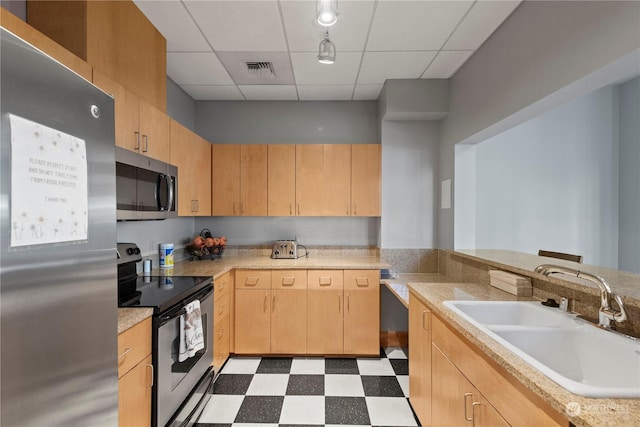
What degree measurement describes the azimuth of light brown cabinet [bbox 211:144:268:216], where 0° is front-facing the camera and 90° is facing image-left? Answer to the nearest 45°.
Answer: approximately 0°

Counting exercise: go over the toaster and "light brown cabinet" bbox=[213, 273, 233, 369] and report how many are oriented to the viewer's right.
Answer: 1

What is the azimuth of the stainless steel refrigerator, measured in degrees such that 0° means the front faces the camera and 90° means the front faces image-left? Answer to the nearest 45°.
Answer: approximately 315°

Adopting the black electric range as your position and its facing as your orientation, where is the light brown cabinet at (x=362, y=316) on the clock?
The light brown cabinet is roughly at 10 o'clock from the black electric range.

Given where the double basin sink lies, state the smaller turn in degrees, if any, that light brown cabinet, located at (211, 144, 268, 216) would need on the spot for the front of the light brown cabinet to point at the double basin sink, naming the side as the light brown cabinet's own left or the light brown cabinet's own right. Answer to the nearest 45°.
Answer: approximately 45° to the light brown cabinet's own left

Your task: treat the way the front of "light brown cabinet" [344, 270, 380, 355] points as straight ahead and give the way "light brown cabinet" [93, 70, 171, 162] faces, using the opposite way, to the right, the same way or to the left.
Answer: to the left

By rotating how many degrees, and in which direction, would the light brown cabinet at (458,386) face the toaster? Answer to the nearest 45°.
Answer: approximately 90° to its right

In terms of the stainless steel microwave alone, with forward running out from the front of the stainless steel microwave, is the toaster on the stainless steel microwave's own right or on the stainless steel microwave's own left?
on the stainless steel microwave's own left
